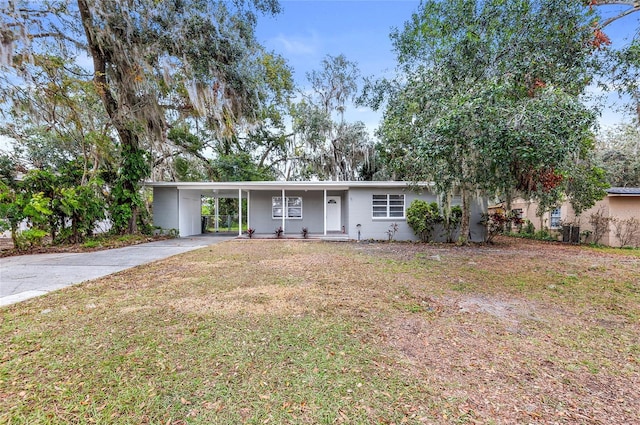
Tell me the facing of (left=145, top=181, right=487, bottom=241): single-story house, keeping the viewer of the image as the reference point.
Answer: facing the viewer

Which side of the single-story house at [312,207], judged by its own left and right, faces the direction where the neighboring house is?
left
